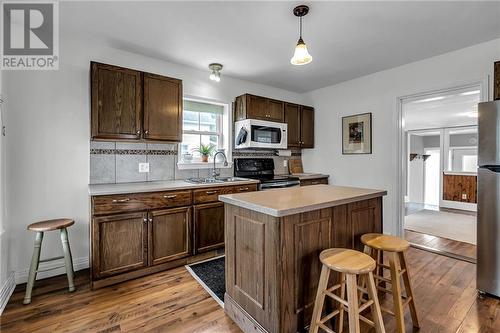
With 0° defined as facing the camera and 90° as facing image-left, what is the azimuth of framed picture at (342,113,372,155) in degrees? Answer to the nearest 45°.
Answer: approximately 45°

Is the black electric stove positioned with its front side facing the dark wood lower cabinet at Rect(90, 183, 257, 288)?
no

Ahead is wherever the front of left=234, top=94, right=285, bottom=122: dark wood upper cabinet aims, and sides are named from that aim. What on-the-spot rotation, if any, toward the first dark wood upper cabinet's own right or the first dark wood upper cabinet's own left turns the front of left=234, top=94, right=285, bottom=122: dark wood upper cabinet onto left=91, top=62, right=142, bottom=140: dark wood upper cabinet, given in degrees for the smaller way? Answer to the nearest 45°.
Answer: approximately 90° to the first dark wood upper cabinet's own right

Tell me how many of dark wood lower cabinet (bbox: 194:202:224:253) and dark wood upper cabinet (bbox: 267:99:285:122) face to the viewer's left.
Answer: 0

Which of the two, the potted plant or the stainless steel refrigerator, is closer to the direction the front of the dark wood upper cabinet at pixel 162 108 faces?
the stainless steel refrigerator

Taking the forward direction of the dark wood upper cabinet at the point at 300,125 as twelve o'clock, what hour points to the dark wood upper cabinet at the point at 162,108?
the dark wood upper cabinet at the point at 162,108 is roughly at 3 o'clock from the dark wood upper cabinet at the point at 300,125.

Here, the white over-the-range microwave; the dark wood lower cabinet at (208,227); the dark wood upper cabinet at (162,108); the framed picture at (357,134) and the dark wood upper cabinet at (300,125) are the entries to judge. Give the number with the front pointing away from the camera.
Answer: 0

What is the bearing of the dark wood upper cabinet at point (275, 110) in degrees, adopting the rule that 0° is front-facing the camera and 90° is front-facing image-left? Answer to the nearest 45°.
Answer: approximately 315°

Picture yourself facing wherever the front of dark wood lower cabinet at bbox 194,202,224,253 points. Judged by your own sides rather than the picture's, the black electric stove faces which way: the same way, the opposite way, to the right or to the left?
the same way

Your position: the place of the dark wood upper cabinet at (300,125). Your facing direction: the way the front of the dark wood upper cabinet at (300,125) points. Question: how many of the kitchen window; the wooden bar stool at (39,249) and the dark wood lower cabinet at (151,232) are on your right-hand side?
3

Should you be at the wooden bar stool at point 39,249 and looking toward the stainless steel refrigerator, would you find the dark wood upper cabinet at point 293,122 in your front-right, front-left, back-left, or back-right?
front-left

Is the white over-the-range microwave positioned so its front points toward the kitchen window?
no

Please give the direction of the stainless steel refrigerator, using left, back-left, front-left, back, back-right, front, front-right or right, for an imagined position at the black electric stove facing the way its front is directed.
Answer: front

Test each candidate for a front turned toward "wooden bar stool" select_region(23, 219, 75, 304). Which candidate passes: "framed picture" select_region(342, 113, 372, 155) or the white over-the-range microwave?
the framed picture

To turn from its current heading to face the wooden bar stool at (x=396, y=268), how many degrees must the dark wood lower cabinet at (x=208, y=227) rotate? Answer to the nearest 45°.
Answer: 0° — it already faces it

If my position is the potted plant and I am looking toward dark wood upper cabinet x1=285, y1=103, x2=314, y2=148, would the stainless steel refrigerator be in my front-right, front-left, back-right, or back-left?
front-right

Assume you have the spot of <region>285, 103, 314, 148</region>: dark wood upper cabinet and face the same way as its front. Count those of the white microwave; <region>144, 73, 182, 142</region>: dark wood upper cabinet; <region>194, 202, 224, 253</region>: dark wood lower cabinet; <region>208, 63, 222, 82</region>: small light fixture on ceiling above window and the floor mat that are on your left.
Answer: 0

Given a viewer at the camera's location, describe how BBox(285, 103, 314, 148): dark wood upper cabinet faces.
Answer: facing the viewer and to the right of the viewer

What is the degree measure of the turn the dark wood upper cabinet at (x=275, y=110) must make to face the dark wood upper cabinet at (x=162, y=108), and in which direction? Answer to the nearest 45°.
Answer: approximately 90° to its right

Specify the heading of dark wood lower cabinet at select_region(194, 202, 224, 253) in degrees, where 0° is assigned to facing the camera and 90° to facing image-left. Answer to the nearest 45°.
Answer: approximately 315°
